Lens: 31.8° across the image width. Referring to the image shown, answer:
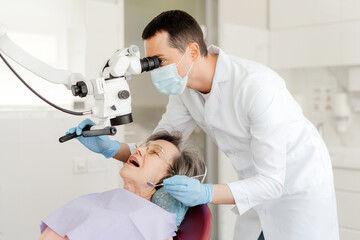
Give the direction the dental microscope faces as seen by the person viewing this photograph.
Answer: facing to the right of the viewer

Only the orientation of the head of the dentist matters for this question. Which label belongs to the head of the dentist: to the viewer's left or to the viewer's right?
to the viewer's left
